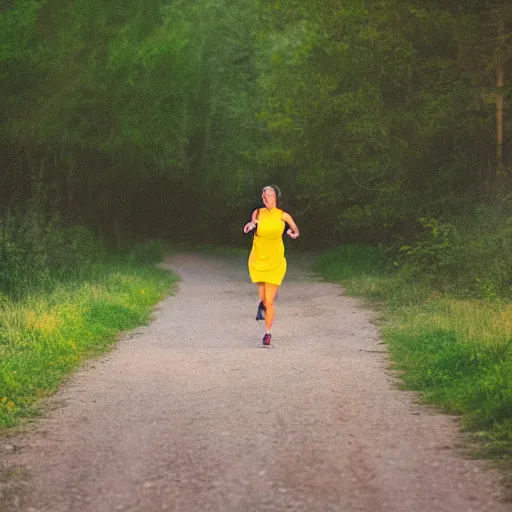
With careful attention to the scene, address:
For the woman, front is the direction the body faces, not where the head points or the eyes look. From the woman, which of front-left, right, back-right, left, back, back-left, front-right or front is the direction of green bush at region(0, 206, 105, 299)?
back-right

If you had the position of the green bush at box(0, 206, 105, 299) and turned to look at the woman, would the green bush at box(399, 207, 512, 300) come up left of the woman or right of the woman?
left

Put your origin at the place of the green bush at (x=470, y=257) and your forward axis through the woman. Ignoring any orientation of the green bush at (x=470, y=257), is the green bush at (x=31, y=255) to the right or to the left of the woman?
right

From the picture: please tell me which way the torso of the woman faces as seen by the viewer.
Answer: toward the camera

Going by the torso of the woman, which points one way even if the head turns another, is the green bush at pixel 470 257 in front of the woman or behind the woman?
behind
